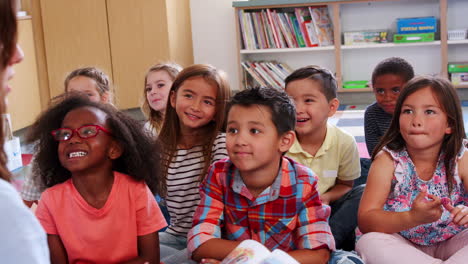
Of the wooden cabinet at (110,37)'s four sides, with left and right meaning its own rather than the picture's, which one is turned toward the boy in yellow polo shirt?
front

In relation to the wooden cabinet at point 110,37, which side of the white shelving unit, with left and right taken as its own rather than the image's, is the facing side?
right

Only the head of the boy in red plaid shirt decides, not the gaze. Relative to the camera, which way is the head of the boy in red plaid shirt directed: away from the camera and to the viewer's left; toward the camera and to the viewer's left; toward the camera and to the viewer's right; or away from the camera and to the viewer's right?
toward the camera and to the viewer's left

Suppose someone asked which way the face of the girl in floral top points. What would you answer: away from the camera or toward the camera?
toward the camera

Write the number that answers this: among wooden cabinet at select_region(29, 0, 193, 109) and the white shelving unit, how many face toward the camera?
2

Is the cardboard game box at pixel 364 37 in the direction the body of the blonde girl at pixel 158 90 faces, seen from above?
no

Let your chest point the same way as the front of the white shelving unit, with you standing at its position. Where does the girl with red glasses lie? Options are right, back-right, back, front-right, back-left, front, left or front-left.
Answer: front

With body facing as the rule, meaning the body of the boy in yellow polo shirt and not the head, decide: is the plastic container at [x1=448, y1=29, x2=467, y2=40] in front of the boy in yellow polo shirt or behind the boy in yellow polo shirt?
behind

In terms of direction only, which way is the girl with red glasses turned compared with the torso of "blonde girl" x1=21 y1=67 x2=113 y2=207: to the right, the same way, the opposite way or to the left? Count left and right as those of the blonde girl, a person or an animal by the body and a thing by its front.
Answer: the same way

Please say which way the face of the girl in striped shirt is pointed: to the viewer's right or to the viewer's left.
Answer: to the viewer's left

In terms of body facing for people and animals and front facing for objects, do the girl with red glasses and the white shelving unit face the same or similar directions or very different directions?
same or similar directions

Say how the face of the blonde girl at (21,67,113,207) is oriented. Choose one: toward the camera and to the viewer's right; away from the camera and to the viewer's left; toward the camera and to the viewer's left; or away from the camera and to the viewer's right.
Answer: toward the camera and to the viewer's left

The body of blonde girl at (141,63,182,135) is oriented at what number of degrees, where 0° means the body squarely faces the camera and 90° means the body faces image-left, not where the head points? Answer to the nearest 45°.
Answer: approximately 45°

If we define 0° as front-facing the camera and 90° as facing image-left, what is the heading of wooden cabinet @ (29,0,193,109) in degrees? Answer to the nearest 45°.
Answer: approximately 0°

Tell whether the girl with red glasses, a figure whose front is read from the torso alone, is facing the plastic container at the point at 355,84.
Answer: no

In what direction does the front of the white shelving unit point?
toward the camera

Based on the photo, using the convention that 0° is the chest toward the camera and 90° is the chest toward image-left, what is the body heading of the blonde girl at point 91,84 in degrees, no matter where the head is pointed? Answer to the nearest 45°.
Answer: approximately 45°

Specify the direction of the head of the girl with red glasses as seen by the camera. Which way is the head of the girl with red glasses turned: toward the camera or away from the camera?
toward the camera

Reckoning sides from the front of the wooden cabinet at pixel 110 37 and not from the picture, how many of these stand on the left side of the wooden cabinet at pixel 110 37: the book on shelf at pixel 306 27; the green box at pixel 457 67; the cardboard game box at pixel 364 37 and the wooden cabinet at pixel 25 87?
3

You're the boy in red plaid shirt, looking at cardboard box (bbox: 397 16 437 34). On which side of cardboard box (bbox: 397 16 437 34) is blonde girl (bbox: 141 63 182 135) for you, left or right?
left

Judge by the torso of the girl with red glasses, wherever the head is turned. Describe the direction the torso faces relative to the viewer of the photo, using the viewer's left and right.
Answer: facing the viewer and to the left of the viewer
